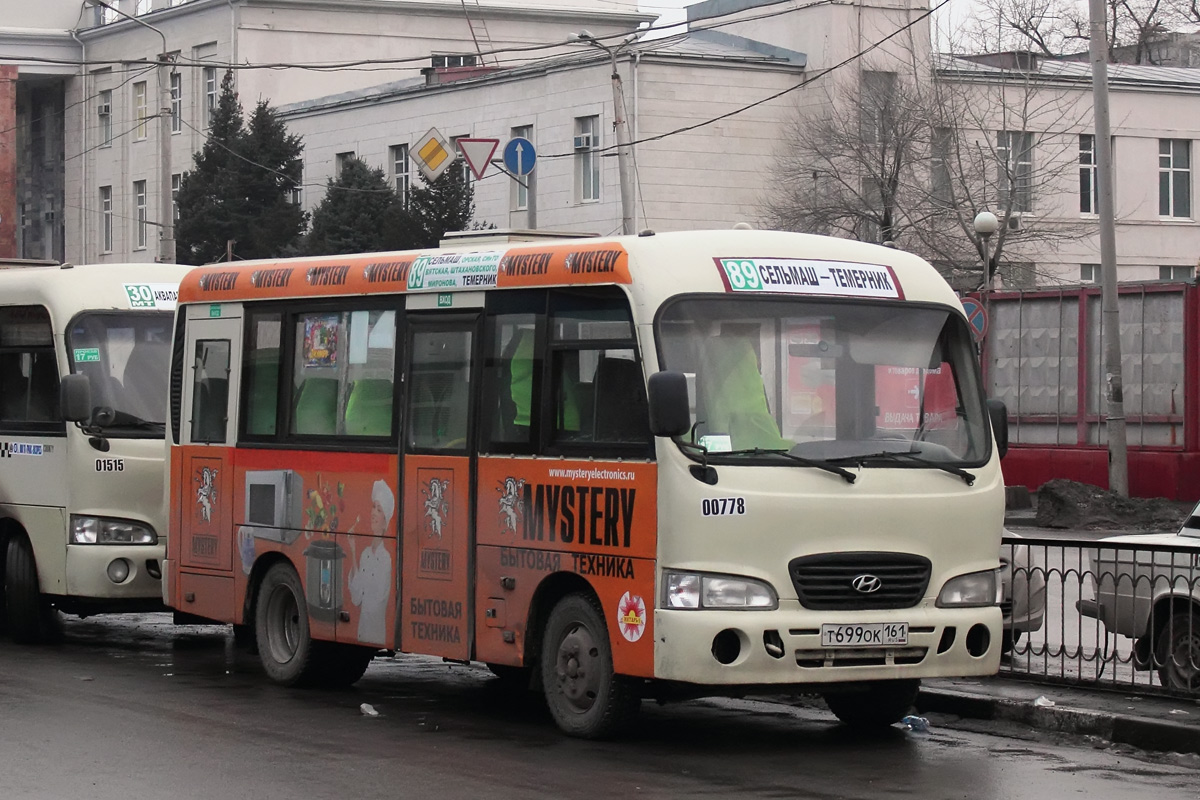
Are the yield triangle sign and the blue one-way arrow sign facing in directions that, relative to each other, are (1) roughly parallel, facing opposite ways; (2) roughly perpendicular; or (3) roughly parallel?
roughly parallel

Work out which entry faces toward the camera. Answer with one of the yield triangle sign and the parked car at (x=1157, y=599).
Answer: the yield triangle sign

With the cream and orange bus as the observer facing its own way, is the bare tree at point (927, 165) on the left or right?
on its left

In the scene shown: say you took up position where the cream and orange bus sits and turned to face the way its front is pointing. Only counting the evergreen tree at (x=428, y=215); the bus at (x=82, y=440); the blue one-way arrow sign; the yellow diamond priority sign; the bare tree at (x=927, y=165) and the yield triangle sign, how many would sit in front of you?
0

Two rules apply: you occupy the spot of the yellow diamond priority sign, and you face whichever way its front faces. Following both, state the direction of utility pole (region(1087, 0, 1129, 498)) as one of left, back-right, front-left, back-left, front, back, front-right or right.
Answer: left

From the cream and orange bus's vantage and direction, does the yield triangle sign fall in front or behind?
behind

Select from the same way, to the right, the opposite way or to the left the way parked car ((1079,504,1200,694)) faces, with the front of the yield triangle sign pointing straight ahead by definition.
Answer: to the left

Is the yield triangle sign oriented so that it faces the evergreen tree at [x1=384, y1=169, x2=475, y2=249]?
no

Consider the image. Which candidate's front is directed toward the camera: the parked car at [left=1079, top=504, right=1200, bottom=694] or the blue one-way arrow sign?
the blue one-way arrow sign

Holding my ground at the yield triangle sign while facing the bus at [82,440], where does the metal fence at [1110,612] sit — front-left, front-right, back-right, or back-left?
front-left

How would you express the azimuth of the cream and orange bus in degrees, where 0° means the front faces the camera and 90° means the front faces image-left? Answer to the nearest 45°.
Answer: approximately 315°

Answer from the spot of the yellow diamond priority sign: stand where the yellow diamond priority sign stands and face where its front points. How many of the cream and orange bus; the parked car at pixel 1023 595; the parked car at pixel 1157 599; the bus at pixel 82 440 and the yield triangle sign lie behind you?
0

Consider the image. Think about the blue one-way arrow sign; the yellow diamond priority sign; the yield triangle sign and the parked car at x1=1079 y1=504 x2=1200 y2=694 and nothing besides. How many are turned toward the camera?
3

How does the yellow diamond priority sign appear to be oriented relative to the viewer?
toward the camera

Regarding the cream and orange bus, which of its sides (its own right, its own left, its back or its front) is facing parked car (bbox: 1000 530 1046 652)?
left

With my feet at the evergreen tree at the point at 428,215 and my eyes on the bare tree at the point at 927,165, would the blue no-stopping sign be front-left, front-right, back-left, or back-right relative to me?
front-right

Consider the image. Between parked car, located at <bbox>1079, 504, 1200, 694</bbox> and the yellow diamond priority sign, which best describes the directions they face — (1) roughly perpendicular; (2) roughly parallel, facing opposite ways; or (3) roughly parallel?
roughly perpendicular

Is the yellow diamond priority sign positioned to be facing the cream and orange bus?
yes
